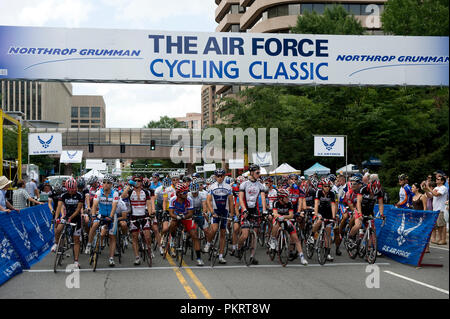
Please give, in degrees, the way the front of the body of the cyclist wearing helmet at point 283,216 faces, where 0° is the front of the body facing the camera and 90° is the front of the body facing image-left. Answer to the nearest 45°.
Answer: approximately 0°

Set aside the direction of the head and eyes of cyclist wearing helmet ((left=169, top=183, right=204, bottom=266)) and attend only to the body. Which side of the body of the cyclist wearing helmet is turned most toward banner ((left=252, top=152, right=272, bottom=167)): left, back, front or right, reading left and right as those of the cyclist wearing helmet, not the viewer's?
back

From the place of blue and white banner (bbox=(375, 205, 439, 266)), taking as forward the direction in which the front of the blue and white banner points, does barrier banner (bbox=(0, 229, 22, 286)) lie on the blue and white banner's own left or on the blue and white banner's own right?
on the blue and white banner's own right

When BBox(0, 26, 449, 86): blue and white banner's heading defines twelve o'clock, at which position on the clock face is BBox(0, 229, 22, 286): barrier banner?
The barrier banner is roughly at 1 o'clock from the blue and white banner.

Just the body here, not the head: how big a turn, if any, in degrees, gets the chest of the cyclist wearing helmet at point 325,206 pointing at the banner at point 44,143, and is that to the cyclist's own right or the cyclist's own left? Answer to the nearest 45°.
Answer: approximately 135° to the cyclist's own right

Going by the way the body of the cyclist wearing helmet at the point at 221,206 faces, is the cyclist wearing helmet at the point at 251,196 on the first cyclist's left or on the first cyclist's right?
on the first cyclist's left

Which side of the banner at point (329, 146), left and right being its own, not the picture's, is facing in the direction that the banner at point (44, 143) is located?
right

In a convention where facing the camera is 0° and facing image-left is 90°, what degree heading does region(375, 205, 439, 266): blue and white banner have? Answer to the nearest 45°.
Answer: approximately 0°

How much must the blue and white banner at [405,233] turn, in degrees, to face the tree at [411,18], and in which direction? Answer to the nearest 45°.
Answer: approximately 180°

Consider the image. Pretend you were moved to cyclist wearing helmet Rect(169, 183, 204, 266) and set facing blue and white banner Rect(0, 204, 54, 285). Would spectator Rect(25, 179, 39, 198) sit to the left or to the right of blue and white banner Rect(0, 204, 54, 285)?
right

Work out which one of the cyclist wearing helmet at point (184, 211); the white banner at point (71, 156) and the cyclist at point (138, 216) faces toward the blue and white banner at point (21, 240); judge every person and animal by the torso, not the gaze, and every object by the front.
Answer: the white banner

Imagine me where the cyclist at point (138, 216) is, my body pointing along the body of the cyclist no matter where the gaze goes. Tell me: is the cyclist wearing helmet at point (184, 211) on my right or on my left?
on my left
